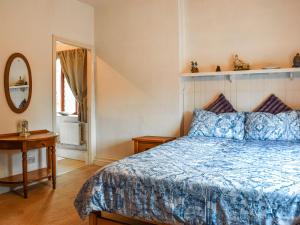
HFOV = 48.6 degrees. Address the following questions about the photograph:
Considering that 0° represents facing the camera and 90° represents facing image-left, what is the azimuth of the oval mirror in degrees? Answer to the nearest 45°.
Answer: approximately 315°

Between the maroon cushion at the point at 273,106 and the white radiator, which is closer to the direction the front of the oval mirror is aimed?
the maroon cushion

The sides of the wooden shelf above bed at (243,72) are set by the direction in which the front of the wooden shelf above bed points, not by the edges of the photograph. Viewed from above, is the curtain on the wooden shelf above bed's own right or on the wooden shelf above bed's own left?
on the wooden shelf above bed's own right

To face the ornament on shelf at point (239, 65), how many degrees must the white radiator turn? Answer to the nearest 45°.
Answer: approximately 45° to its left

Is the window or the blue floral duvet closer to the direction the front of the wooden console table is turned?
the blue floral duvet

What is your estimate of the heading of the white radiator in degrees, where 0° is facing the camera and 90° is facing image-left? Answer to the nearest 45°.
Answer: approximately 0°

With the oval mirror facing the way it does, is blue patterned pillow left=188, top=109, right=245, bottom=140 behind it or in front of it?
in front

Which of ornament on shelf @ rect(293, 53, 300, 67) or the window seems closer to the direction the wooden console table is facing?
the ornament on shelf

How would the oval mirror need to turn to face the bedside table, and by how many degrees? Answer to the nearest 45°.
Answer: approximately 45° to its left

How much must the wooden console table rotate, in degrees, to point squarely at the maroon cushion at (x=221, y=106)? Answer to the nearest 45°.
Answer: approximately 45° to its left

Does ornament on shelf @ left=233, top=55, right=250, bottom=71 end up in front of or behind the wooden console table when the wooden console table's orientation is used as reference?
in front
